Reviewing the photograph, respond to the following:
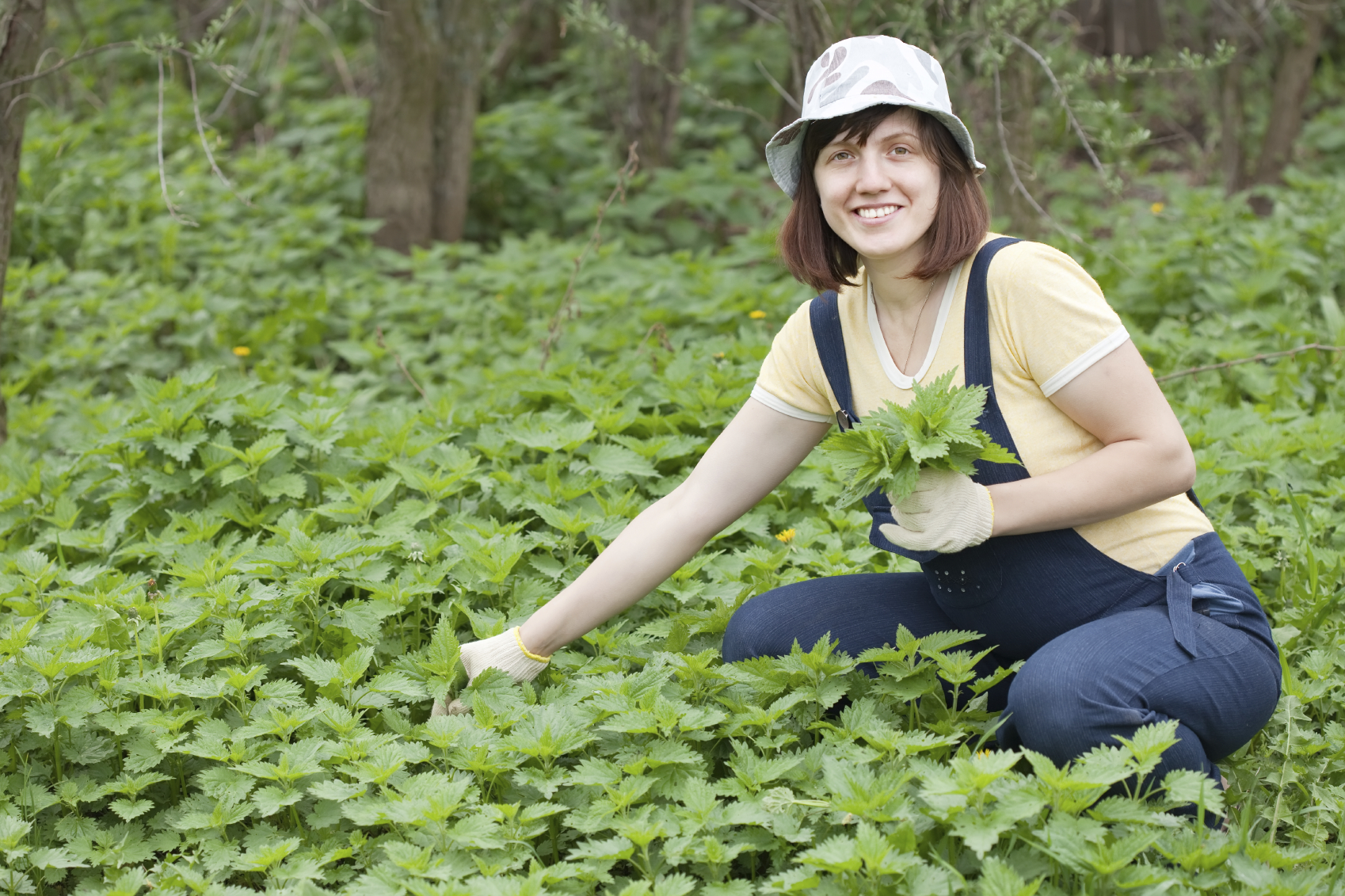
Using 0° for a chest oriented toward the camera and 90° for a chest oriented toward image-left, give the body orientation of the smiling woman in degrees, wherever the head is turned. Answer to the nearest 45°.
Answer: approximately 45°

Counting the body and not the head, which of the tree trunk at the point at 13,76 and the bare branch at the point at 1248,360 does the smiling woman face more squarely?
the tree trunk

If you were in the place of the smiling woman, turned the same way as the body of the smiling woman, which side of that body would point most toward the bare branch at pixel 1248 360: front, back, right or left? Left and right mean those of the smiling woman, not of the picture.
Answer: back

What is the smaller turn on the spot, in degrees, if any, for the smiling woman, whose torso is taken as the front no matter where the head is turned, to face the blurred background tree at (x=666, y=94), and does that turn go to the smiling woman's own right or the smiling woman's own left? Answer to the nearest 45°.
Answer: approximately 135° to the smiling woman's own right

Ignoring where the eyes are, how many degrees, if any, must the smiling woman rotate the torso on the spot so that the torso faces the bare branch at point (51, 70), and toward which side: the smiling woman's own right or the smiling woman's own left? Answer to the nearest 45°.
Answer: approximately 90° to the smiling woman's own right

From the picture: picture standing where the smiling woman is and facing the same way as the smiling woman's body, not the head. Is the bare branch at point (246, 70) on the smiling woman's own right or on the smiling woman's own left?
on the smiling woman's own right

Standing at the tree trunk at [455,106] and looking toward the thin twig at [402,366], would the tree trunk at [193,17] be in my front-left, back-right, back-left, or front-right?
back-right

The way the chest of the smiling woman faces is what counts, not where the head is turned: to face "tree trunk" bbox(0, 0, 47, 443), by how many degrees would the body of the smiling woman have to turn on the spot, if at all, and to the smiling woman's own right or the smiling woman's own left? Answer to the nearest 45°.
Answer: approximately 90° to the smiling woman's own right

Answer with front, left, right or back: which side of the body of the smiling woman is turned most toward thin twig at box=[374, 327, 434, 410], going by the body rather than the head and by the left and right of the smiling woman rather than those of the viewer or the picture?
right

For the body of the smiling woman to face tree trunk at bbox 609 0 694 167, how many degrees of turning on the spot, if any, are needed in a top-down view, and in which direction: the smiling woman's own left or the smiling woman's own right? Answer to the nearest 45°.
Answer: approximately 135° to the smiling woman's own right

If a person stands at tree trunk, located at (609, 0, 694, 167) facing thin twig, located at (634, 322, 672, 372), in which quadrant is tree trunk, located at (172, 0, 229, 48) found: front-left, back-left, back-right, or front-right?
back-right
